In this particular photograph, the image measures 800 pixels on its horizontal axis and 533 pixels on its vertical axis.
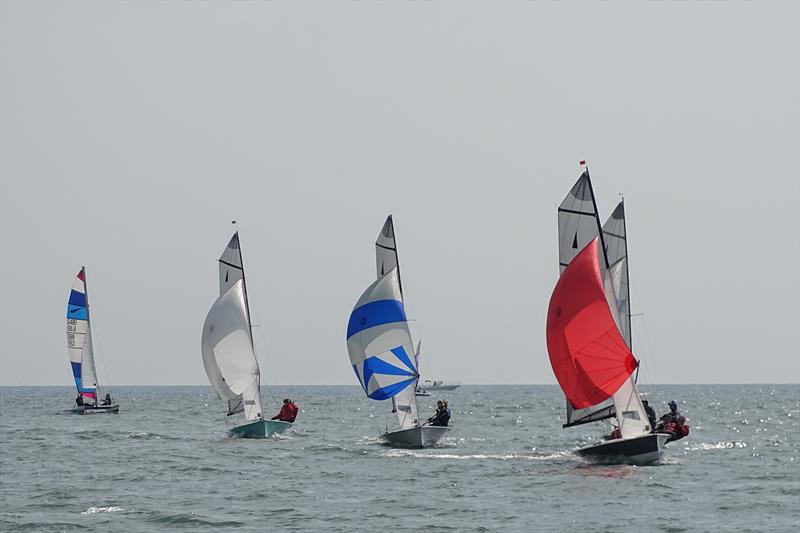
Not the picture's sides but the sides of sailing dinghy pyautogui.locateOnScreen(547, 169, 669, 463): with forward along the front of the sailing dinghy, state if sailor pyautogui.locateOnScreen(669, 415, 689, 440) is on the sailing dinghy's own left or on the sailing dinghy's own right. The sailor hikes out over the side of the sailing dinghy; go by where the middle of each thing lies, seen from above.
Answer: on the sailing dinghy's own left
